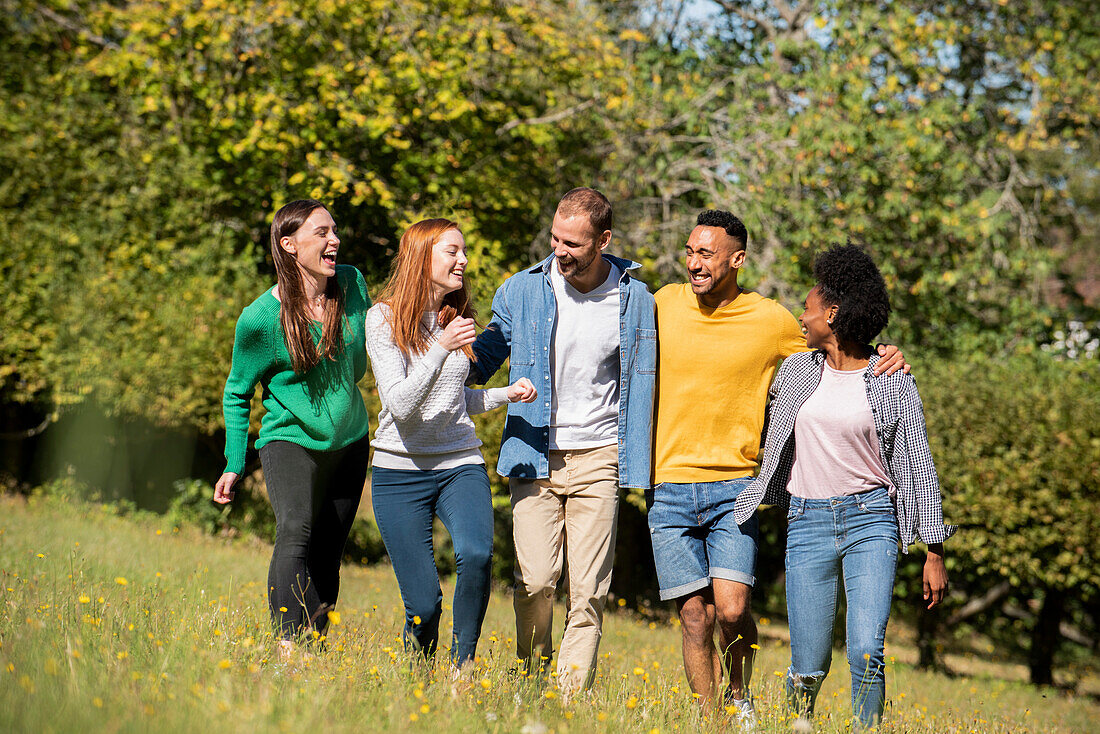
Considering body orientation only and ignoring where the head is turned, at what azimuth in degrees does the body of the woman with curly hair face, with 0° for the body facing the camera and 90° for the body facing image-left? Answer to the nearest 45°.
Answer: approximately 0°

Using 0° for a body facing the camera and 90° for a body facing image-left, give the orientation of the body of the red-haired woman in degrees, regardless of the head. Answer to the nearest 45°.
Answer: approximately 315°

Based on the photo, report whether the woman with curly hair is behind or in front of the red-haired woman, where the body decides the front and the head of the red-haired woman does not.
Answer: in front

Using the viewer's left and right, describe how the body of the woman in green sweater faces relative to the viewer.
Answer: facing the viewer and to the right of the viewer

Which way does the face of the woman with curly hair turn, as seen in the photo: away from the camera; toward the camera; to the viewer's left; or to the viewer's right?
to the viewer's left

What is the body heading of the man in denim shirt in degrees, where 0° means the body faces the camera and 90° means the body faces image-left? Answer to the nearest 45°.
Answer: approximately 0°

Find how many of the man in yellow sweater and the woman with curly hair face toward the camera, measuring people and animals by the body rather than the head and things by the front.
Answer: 2

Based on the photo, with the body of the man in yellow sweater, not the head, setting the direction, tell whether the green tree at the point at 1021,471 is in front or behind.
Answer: behind

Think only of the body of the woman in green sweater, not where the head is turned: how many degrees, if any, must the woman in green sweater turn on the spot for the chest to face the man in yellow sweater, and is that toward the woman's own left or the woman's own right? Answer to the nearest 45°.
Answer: approximately 45° to the woman's own left

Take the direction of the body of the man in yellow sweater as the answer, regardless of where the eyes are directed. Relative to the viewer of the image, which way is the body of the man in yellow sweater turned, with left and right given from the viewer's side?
facing the viewer

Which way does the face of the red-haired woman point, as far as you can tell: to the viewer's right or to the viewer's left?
to the viewer's right

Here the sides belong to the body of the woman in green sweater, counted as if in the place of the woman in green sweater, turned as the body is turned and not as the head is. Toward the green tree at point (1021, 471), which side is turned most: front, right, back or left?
left
